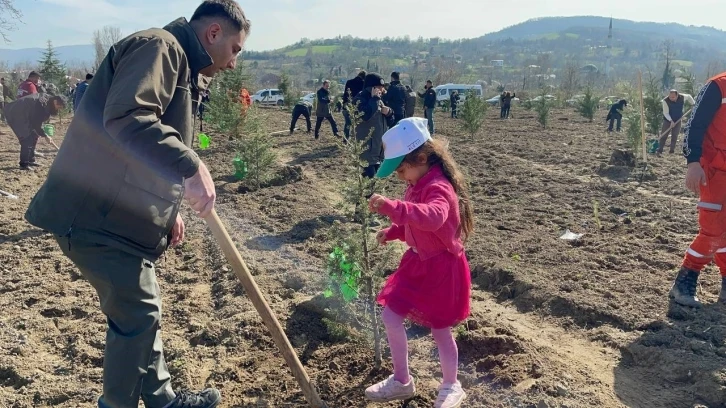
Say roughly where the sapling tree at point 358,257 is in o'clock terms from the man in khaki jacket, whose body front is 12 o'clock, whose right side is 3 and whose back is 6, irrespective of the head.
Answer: The sapling tree is roughly at 11 o'clock from the man in khaki jacket.

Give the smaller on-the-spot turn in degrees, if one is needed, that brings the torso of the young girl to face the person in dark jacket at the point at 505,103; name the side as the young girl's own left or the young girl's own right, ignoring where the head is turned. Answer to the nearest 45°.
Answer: approximately 90° to the young girl's own right

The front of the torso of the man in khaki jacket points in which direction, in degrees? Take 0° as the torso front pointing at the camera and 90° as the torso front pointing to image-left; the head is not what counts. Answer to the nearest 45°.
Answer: approximately 270°

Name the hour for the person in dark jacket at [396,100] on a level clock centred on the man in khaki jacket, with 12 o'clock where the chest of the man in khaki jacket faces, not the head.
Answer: The person in dark jacket is roughly at 10 o'clock from the man in khaki jacket.

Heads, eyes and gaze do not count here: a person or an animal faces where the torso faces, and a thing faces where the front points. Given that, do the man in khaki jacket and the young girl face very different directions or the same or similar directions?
very different directions

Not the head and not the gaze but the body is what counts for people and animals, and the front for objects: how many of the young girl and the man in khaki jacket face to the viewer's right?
1

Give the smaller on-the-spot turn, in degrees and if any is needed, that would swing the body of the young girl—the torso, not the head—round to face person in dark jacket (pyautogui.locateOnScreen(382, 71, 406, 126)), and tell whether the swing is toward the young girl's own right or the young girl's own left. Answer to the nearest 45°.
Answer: approximately 90° to the young girl's own right

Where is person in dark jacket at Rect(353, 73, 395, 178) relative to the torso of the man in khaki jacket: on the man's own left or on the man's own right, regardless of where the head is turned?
on the man's own left

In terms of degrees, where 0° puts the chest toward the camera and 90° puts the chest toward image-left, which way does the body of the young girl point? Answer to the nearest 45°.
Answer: approximately 90°
